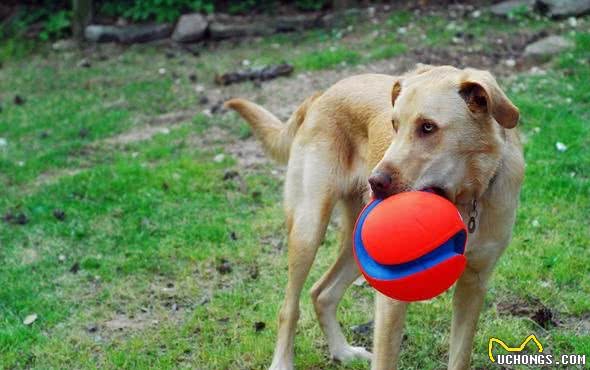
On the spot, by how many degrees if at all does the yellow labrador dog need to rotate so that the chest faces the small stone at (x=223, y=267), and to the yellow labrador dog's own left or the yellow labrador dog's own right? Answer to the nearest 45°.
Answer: approximately 180°

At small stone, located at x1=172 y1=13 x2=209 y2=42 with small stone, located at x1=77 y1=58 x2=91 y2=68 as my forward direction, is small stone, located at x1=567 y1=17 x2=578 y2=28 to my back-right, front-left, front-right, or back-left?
back-left

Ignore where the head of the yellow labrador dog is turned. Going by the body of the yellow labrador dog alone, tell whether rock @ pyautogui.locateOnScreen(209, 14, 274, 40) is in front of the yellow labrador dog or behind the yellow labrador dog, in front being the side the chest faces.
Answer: behind

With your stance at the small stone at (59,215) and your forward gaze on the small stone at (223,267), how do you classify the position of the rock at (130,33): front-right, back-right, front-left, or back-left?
back-left

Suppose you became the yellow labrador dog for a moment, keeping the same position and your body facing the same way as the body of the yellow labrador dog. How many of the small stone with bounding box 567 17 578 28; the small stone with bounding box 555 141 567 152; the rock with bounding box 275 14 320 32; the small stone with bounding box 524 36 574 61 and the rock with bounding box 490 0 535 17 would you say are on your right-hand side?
0

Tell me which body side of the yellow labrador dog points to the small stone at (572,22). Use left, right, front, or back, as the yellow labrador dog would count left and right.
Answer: left

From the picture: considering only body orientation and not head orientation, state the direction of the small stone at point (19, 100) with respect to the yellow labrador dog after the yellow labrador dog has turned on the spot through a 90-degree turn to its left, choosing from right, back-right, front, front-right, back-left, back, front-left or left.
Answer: left

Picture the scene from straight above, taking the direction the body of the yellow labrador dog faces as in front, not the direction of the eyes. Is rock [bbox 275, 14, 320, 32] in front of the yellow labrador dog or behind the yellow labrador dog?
behind

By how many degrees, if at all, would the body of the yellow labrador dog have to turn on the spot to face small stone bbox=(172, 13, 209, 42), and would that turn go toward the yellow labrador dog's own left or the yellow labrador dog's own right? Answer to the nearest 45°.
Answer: approximately 135° to the yellow labrador dog's own left

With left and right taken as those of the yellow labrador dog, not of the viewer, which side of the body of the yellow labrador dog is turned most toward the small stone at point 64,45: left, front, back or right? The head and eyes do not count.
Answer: back

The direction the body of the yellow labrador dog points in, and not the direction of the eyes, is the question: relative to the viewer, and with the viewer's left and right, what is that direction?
facing the viewer and to the right of the viewer

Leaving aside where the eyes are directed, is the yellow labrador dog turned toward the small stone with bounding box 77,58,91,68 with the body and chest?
no

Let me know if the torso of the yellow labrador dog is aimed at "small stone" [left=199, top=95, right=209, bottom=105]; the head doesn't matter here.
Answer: no

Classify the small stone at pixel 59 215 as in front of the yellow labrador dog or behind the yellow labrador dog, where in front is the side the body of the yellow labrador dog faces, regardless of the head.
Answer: behind
